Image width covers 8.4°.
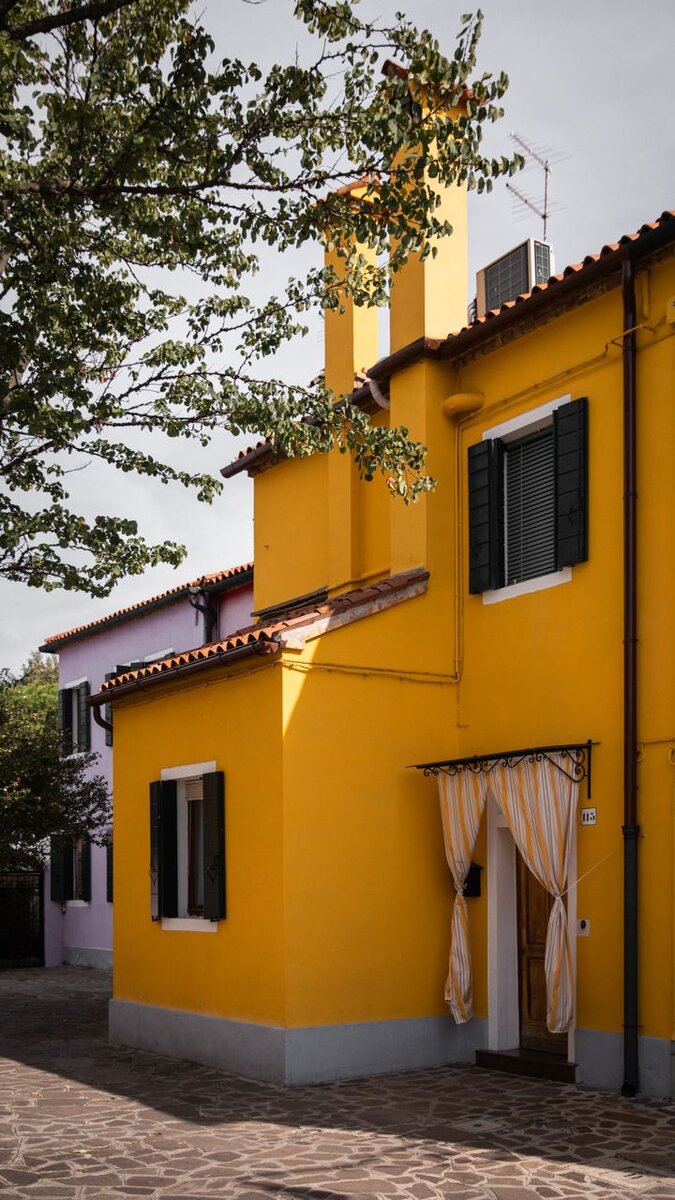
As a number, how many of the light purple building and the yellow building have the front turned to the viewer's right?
0

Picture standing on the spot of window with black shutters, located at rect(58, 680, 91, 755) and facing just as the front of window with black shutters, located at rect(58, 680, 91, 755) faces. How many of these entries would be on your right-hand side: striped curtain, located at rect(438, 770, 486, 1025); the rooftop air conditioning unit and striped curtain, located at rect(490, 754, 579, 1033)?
0

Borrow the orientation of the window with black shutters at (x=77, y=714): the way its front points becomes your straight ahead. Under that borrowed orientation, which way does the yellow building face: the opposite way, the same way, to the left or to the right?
the same way

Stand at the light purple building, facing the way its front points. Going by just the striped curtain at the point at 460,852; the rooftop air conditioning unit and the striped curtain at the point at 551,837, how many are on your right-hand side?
0

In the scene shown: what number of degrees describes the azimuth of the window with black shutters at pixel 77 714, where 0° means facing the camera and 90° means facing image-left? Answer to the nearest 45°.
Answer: approximately 45°

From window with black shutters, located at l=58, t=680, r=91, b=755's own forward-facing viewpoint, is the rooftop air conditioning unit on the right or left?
on its left

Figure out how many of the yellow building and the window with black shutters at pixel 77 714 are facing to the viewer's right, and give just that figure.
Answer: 0

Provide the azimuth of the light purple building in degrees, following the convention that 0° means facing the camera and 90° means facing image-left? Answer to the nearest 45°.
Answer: approximately 45°

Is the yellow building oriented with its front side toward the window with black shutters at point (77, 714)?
no

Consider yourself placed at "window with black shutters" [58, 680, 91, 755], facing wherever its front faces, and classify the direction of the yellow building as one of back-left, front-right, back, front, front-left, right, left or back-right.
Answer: front-left

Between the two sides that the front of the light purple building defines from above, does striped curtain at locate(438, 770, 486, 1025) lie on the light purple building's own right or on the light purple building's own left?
on the light purple building's own left

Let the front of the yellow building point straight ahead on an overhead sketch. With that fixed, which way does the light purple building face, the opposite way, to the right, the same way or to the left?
the same way

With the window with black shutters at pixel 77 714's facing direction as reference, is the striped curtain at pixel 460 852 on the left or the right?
on its left
